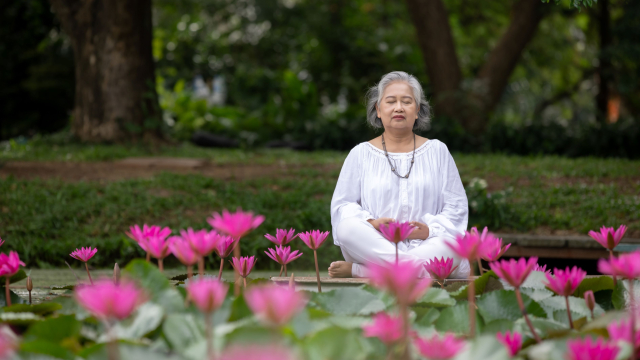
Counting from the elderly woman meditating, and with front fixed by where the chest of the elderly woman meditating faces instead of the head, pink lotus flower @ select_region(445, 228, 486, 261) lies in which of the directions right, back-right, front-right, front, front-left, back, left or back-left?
front

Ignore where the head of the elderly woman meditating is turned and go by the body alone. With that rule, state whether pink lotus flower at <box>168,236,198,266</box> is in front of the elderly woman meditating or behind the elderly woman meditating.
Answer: in front

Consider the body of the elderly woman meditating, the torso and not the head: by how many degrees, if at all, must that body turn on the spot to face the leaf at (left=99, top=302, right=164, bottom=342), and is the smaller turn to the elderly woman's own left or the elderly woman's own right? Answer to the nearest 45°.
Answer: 0° — they already face it

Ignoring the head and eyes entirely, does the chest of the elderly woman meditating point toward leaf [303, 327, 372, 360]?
yes

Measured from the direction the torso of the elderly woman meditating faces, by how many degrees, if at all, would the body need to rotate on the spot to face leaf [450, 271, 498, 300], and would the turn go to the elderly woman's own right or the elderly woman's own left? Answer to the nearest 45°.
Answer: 0° — they already face it

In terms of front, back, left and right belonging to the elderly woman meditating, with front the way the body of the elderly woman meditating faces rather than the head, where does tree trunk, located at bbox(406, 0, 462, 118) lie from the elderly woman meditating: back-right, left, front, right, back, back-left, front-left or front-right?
back

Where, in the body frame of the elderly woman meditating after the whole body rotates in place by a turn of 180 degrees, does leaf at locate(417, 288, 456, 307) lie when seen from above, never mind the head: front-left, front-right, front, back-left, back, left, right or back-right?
back

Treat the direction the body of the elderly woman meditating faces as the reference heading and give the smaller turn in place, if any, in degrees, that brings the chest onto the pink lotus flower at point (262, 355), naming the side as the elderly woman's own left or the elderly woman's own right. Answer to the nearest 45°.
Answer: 0° — they already face it

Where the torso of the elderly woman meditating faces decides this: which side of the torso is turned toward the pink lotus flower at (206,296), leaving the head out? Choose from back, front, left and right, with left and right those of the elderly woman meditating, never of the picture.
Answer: front

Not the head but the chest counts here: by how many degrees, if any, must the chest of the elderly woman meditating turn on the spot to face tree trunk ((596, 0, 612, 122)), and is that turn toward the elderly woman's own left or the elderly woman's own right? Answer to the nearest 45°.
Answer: approximately 180°

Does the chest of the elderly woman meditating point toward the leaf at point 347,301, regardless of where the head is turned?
yes

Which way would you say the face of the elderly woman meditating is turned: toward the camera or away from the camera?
toward the camera

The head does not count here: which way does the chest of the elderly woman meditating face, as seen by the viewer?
toward the camera

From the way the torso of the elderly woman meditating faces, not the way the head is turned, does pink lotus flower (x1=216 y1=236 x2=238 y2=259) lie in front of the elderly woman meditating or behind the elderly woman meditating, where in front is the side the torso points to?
in front

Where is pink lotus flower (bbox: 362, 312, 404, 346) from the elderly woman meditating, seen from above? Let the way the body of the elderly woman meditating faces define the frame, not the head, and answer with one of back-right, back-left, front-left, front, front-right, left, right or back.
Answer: front

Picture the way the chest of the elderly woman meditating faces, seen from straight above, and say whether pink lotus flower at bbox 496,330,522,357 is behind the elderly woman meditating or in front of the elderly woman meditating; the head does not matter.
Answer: in front
